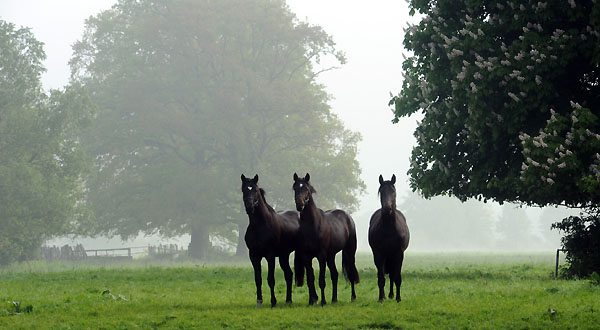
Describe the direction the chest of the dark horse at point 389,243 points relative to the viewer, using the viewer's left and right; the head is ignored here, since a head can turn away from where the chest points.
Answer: facing the viewer

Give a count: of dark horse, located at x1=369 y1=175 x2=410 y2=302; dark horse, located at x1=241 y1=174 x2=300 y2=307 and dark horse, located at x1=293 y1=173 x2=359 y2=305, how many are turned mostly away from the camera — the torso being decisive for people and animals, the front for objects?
0

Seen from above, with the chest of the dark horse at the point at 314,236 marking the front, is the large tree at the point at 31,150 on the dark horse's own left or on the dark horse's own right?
on the dark horse's own right

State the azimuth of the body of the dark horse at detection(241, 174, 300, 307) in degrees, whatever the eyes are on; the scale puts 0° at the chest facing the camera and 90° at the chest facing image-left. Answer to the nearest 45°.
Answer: approximately 45°

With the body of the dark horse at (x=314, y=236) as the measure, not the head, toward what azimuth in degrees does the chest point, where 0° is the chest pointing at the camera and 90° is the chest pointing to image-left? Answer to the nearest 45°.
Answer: approximately 45°

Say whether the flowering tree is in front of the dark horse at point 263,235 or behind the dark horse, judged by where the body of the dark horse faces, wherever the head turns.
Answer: behind

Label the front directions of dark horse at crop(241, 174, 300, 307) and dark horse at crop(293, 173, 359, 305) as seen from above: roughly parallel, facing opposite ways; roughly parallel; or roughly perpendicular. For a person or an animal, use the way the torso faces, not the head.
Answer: roughly parallel

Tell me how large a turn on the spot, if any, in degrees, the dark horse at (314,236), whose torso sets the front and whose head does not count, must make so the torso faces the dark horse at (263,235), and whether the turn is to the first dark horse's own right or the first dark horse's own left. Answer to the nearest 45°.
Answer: approximately 45° to the first dark horse's own right

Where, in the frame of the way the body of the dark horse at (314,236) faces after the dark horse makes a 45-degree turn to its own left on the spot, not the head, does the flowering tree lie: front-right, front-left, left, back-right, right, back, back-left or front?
back-left

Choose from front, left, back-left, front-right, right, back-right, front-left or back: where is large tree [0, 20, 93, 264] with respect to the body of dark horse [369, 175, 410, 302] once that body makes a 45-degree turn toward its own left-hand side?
back
